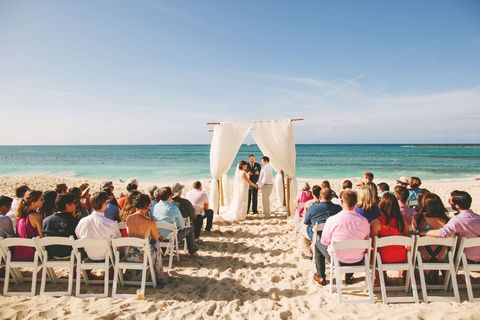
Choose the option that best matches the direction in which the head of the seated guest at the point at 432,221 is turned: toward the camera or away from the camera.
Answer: away from the camera

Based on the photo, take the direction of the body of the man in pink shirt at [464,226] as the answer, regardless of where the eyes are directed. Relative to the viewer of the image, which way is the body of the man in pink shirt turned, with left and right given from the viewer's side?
facing away from the viewer and to the left of the viewer

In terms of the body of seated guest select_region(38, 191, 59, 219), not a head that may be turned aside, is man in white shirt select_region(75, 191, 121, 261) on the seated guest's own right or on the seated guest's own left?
on the seated guest's own right

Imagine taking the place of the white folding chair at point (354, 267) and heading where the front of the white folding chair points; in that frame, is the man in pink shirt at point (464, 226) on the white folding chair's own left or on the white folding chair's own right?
on the white folding chair's own right

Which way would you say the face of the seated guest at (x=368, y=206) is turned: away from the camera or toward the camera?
away from the camera

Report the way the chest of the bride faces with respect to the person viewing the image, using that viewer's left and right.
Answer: facing to the right of the viewer

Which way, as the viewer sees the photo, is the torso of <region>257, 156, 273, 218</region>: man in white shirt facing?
to the viewer's left

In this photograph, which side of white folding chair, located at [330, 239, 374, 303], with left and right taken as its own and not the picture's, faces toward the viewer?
back

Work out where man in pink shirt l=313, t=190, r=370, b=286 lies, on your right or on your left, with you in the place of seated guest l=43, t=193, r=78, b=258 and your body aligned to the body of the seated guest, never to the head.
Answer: on your right

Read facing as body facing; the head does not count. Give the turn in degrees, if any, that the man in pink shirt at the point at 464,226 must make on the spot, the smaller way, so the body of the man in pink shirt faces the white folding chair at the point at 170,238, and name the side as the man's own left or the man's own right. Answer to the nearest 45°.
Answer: approximately 45° to the man's own left

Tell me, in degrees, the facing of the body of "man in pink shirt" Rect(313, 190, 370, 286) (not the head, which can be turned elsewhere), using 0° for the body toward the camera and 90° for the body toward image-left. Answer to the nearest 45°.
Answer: approximately 180°

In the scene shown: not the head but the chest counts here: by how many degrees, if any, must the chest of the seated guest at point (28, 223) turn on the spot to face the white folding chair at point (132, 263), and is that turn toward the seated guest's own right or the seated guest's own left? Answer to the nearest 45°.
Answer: approximately 90° to the seated guest's own right

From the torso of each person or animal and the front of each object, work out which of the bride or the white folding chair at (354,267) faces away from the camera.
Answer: the white folding chair

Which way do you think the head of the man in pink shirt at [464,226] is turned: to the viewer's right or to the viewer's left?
to the viewer's left
